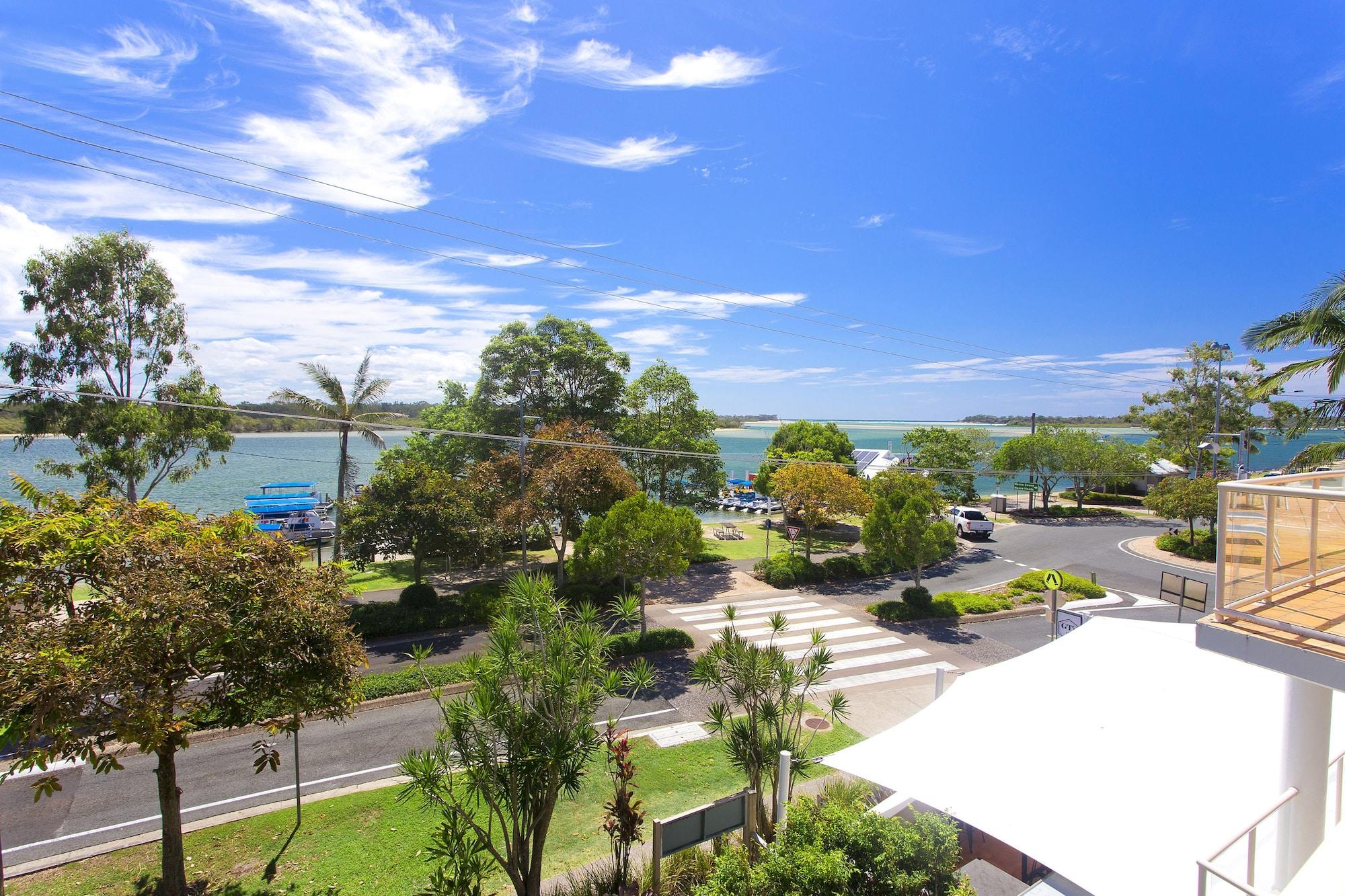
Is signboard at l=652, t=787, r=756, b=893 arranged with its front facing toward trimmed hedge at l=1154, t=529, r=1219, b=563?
no

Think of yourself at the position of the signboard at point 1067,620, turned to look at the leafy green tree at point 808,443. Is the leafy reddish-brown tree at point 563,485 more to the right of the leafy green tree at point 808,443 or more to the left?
left

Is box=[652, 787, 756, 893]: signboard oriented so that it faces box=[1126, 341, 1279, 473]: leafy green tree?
no

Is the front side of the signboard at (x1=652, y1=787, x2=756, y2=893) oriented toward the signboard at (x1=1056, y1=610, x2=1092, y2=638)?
no

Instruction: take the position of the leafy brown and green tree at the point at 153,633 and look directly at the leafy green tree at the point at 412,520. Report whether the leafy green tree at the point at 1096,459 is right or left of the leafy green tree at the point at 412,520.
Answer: right

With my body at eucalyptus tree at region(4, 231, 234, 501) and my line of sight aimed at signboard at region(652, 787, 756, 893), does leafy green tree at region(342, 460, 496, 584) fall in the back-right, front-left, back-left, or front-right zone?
front-left
